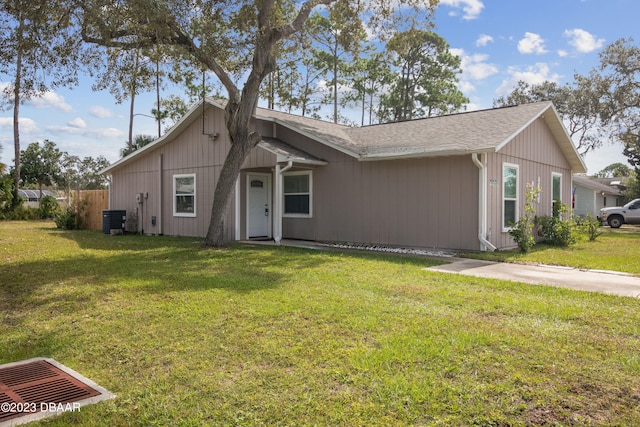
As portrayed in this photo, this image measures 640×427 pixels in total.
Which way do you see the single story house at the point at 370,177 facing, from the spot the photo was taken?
facing the viewer and to the left of the viewer

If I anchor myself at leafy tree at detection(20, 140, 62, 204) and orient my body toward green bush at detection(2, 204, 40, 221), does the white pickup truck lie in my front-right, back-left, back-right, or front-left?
front-left

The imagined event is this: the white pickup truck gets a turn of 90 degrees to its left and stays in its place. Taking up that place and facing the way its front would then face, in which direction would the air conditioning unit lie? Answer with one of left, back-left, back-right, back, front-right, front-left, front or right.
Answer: front-right

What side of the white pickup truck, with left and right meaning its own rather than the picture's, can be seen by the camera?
left

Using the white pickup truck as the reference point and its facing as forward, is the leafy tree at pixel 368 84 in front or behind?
in front

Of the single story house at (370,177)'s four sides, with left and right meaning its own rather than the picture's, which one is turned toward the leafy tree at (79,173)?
right

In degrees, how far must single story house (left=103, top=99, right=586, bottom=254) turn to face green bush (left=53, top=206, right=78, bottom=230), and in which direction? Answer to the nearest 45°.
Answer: approximately 90° to its right

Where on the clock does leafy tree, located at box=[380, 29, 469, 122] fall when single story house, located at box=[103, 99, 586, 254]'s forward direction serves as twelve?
The leafy tree is roughly at 5 o'clock from the single story house.

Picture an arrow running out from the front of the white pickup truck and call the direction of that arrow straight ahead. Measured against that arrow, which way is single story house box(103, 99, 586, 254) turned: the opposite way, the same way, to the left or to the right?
to the left
